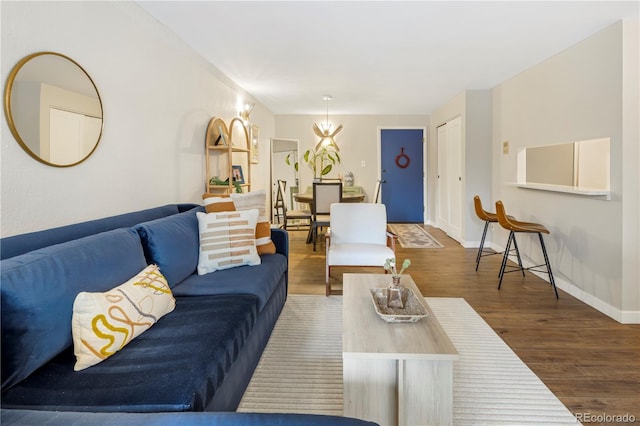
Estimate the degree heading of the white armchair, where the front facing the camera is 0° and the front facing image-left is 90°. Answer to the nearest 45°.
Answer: approximately 0°

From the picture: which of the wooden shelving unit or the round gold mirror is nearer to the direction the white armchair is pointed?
the round gold mirror

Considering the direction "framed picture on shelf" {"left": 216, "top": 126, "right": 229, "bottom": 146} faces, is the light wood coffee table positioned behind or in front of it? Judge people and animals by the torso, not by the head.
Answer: in front

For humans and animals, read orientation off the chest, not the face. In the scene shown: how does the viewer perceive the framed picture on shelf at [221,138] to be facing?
facing the viewer and to the right of the viewer

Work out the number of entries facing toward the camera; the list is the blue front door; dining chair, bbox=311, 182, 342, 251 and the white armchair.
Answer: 2

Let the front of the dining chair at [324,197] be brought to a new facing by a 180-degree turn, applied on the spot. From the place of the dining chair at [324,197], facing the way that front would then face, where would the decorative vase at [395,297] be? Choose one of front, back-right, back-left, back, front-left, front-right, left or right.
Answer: front

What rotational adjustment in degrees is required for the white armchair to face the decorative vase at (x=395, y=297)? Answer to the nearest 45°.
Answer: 0° — it already faces it

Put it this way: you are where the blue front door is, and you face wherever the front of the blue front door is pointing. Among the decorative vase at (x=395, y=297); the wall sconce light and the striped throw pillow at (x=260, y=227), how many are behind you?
0

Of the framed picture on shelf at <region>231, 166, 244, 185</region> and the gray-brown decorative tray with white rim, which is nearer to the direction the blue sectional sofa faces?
the gray-brown decorative tray with white rim

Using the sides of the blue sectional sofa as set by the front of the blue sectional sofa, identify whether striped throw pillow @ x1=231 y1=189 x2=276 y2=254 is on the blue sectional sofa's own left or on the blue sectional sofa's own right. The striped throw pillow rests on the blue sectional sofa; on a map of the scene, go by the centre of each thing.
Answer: on the blue sectional sofa's own left

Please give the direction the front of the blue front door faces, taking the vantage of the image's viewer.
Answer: facing the viewer

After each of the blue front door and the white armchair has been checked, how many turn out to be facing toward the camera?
2

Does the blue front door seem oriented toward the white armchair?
yes

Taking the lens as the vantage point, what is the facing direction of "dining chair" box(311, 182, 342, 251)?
facing away from the viewer

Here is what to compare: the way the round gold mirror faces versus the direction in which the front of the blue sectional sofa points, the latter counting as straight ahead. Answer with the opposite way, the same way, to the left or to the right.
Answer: the same way
